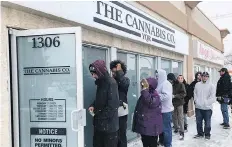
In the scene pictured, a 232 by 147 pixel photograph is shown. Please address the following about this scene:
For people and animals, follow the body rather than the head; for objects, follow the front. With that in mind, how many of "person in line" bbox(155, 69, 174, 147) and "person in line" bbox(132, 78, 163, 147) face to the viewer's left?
2

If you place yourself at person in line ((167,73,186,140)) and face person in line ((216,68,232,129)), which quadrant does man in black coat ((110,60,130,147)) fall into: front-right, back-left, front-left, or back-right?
back-right

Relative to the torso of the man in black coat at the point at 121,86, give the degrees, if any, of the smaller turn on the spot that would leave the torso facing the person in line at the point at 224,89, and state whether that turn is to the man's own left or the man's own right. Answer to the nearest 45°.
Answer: approximately 180°

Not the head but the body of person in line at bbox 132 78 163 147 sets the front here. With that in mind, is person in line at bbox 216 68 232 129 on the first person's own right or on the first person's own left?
on the first person's own right

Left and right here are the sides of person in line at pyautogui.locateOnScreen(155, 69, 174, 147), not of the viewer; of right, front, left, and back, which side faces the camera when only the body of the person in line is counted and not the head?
left

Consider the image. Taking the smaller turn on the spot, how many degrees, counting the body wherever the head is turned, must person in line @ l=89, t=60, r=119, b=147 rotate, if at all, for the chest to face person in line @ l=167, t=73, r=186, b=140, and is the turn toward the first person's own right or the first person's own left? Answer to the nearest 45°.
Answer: approximately 135° to the first person's own right

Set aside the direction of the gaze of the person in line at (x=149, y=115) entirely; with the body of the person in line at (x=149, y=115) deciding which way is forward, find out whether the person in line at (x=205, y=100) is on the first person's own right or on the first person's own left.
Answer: on the first person's own right

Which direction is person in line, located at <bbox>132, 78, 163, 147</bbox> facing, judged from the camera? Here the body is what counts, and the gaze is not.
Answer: to the viewer's left

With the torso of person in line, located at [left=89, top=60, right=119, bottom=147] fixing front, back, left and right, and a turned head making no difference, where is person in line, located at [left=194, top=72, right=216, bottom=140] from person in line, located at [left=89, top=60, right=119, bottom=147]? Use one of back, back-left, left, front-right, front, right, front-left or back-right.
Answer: back-right

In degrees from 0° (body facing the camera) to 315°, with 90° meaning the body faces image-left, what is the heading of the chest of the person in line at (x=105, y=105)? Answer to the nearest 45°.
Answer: approximately 90°

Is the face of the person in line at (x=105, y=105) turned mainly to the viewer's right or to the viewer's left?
to the viewer's left

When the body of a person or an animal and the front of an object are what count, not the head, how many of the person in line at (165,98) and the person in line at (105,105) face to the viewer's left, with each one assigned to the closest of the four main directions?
2
